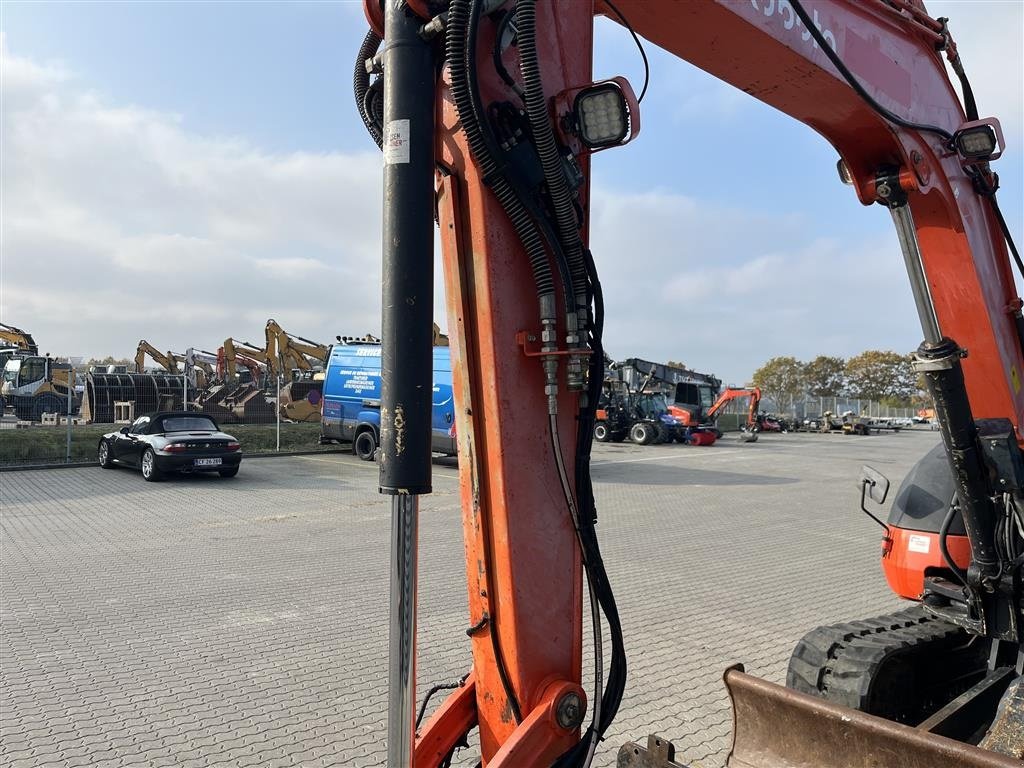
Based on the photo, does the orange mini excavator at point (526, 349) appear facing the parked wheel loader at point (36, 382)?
no

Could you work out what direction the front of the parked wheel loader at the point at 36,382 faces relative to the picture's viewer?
facing the viewer and to the left of the viewer

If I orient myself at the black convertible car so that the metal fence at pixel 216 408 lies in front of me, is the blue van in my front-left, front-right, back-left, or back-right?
front-right

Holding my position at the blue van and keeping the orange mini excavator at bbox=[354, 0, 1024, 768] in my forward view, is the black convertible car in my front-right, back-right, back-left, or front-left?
front-right

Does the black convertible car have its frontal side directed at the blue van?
no

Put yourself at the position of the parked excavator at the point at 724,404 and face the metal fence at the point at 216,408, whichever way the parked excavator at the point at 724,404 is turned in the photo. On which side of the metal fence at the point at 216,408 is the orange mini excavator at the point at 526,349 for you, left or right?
left
